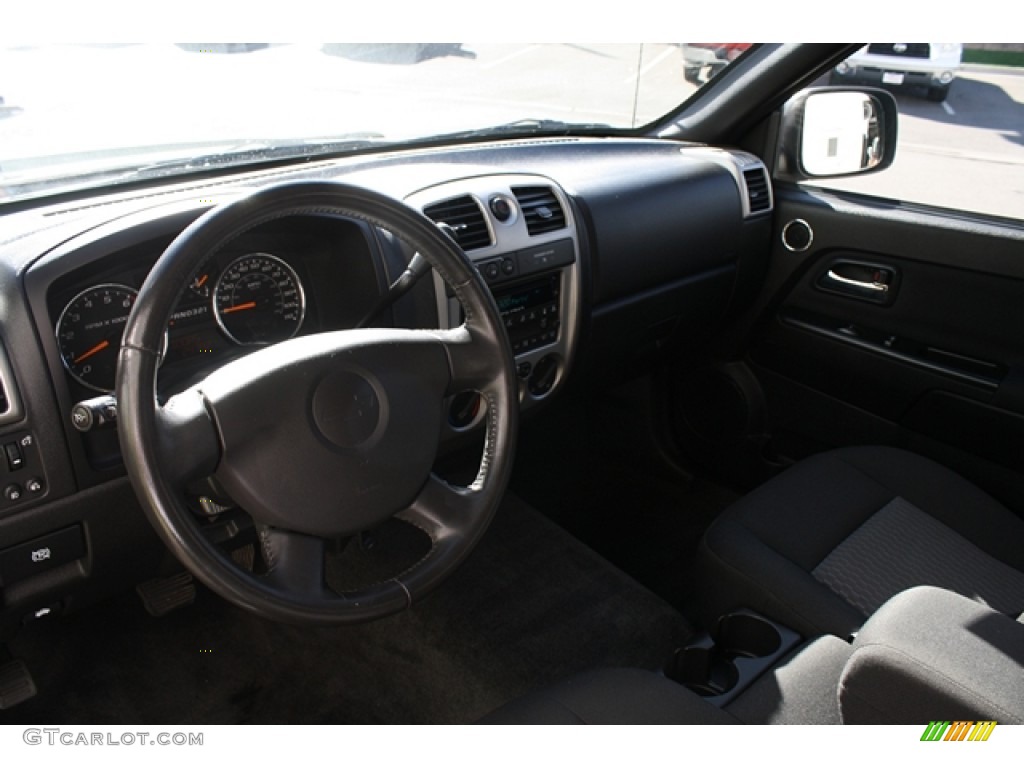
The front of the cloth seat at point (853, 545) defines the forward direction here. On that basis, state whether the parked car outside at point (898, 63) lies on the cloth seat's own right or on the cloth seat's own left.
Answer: on the cloth seat's own right

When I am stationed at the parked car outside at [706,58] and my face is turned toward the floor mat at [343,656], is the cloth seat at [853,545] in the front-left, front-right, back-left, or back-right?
front-left

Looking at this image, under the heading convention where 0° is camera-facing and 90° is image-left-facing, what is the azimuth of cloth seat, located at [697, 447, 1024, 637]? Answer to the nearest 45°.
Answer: approximately 135°

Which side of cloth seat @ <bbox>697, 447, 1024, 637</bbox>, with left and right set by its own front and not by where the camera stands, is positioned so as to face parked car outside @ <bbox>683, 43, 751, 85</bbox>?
front

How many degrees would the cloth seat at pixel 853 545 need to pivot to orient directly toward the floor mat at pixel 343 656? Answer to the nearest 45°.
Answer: approximately 45° to its left

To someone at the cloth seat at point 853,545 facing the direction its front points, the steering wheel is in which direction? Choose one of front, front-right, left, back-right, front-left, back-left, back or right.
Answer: left
